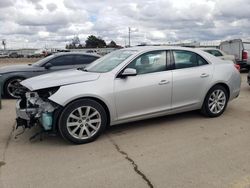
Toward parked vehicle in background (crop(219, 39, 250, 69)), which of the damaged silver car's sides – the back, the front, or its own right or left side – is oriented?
back

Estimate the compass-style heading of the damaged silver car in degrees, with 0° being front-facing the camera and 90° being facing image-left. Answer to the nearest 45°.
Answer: approximately 45°

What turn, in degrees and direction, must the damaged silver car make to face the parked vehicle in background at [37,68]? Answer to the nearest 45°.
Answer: approximately 90° to its right
